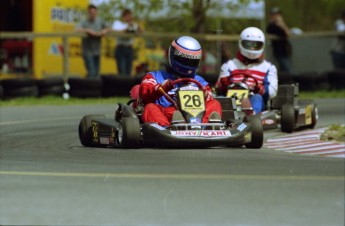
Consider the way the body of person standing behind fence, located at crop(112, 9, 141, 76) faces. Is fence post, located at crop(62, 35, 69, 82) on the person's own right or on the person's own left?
on the person's own right

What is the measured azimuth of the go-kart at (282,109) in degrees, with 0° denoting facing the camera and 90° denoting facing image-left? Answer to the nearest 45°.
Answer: approximately 45°

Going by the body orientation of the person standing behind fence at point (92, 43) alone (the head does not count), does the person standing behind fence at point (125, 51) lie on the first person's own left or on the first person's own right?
on the first person's own left

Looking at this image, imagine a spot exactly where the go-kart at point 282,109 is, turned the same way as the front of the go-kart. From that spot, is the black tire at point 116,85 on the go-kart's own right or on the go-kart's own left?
on the go-kart's own right

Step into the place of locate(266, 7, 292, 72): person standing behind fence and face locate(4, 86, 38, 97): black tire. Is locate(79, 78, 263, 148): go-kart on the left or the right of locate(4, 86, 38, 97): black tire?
left

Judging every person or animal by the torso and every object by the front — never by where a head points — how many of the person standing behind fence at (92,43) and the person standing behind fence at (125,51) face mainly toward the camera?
2

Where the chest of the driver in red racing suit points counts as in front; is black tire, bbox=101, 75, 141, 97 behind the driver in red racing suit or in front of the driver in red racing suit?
behind

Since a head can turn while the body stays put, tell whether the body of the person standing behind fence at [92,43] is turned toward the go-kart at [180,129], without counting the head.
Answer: yes
